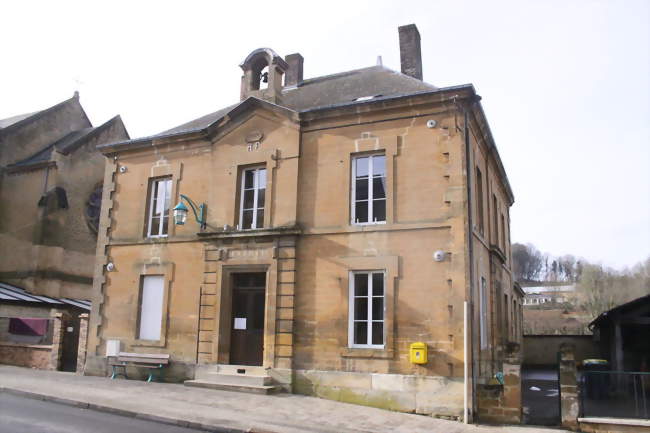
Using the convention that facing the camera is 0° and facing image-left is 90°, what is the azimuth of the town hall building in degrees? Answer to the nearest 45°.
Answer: approximately 45°

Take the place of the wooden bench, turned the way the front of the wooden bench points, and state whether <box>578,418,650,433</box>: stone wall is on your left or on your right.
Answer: on your left

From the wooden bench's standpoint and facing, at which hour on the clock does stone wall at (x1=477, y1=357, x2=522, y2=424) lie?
The stone wall is roughly at 9 o'clock from the wooden bench.

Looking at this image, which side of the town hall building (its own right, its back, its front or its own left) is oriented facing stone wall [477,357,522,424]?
left

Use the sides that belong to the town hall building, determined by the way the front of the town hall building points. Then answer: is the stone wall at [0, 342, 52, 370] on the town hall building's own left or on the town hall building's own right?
on the town hall building's own right

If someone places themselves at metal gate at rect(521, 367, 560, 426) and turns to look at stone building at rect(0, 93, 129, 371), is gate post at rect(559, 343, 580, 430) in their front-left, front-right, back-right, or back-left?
back-left

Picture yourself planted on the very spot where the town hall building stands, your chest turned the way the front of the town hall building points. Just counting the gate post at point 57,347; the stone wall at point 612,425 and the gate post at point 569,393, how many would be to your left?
2

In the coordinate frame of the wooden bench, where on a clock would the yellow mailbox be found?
The yellow mailbox is roughly at 9 o'clock from the wooden bench.

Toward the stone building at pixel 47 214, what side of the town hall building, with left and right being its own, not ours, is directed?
right

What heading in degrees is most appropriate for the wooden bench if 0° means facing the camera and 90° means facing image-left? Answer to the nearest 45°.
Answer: approximately 45°

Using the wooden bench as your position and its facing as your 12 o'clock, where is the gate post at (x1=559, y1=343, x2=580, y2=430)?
The gate post is roughly at 9 o'clock from the wooden bench.
